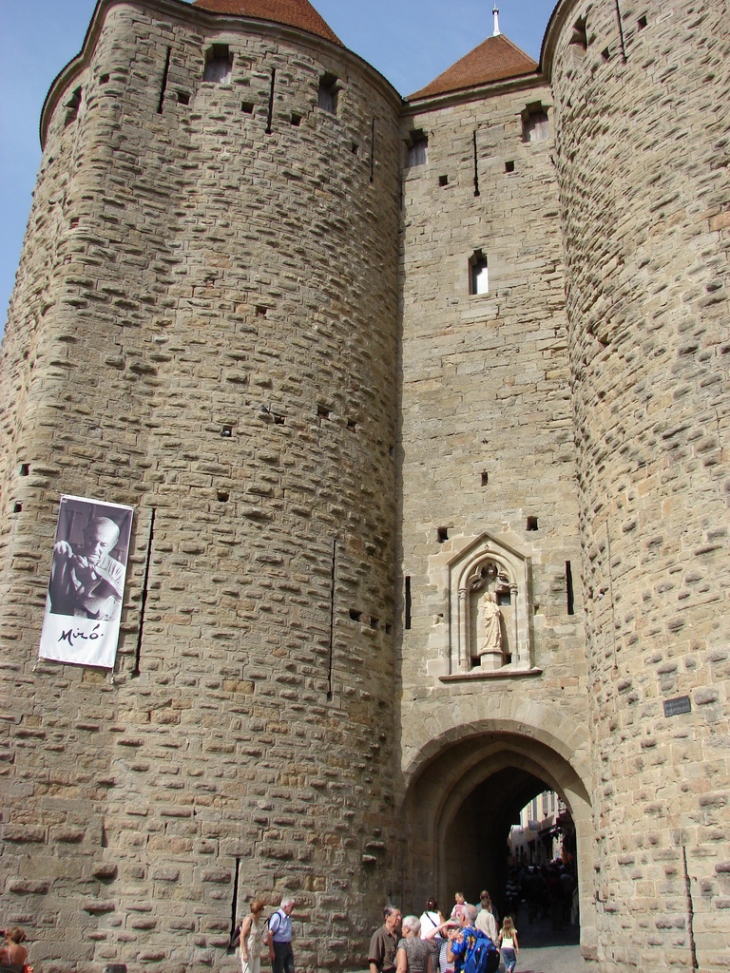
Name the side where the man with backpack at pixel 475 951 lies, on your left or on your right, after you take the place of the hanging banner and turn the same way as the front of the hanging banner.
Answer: on your left

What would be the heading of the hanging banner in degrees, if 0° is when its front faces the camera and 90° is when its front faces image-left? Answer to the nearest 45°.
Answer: approximately 0°

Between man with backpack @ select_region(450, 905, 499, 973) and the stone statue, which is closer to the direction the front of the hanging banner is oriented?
the man with backpack

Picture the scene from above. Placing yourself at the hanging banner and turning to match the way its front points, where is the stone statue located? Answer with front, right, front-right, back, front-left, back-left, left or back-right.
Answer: left

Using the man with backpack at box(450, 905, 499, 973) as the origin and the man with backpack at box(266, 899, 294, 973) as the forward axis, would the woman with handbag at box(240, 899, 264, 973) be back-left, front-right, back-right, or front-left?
front-left

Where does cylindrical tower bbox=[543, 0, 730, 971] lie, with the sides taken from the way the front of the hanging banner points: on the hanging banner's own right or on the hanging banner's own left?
on the hanging banner's own left
